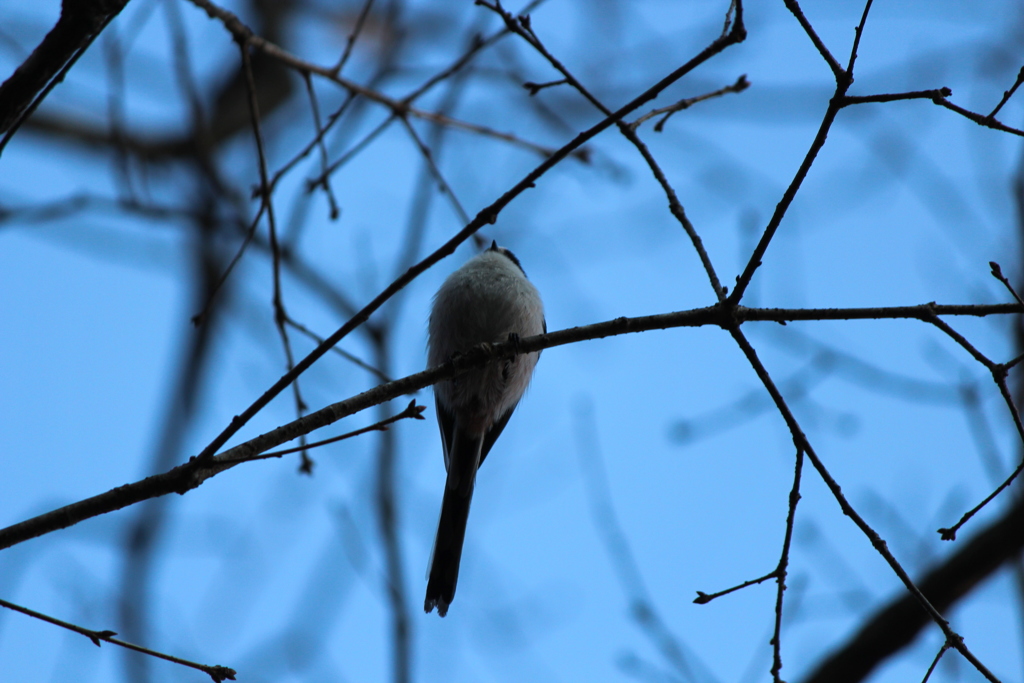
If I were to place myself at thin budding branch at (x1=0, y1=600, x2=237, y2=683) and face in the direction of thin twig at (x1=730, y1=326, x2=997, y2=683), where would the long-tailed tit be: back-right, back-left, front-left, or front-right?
front-left
